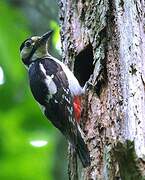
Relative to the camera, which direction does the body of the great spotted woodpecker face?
to the viewer's right
